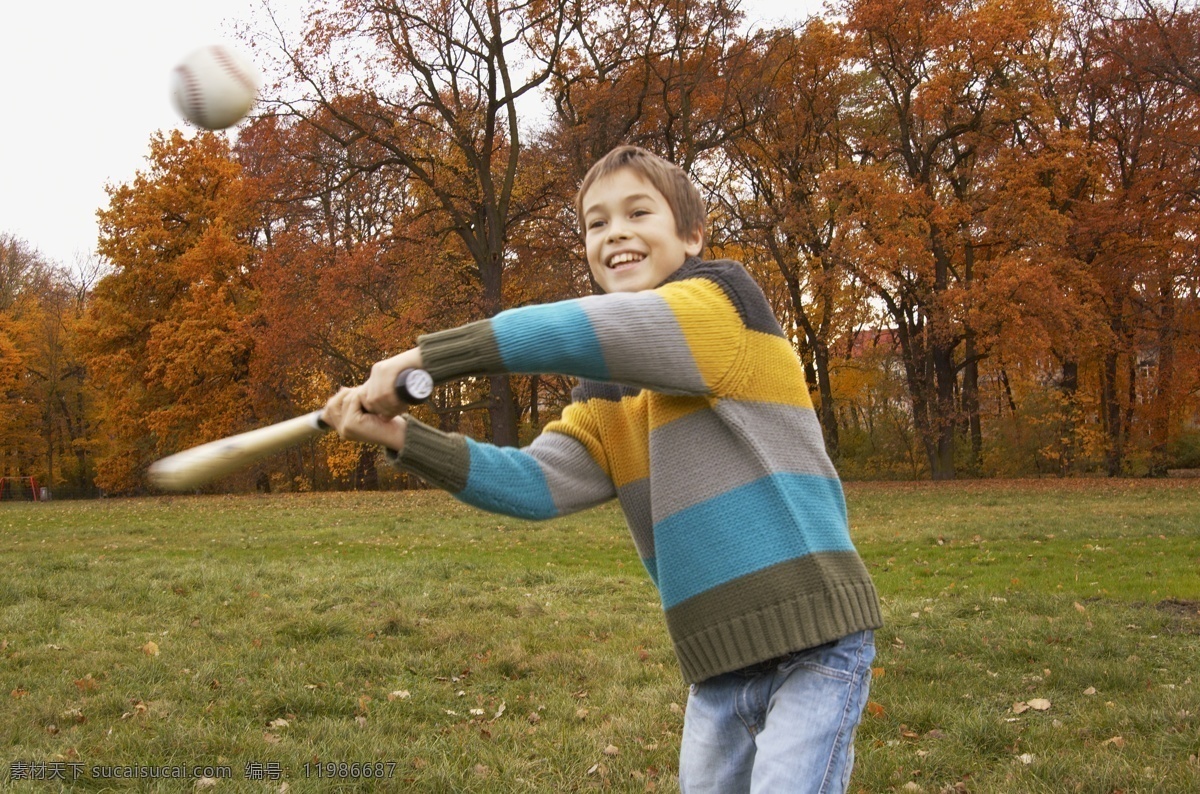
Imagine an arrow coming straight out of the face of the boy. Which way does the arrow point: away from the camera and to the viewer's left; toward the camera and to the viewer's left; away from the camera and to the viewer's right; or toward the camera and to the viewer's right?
toward the camera and to the viewer's left

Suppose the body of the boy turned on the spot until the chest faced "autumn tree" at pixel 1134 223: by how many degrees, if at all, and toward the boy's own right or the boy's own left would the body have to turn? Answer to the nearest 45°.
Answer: approximately 180°

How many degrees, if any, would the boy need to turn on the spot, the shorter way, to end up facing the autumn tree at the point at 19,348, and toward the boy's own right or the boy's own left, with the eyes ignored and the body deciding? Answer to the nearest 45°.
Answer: approximately 90° to the boy's own right

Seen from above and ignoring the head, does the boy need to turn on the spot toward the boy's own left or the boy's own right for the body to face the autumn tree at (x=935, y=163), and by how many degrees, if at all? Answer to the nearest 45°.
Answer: approximately 135° to the boy's own right

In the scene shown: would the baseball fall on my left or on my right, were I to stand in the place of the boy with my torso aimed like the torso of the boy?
on my right

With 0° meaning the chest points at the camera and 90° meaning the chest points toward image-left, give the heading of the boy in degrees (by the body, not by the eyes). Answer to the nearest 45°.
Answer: approximately 45°
